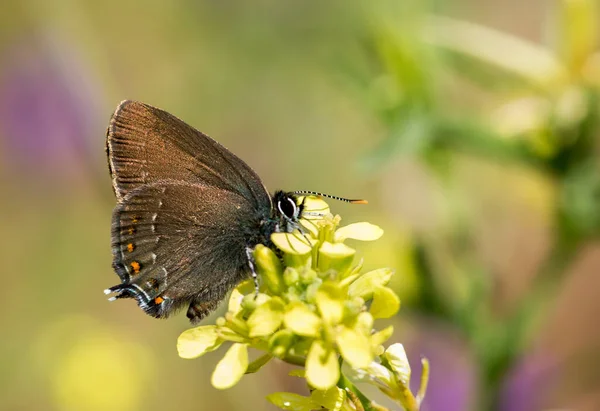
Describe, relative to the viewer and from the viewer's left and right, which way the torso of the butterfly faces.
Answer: facing to the right of the viewer
